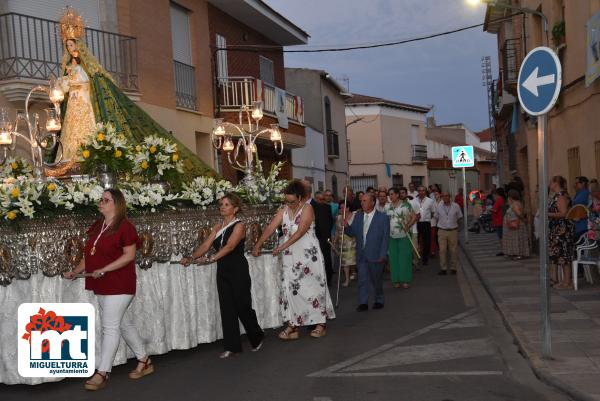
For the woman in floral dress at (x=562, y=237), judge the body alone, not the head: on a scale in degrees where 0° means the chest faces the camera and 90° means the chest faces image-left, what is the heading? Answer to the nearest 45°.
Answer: approximately 90°

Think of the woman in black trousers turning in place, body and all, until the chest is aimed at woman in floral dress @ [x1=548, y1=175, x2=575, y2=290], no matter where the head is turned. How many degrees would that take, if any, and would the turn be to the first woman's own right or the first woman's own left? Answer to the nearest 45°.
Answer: approximately 180°

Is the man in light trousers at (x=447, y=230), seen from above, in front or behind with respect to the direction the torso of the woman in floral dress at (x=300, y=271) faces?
behind

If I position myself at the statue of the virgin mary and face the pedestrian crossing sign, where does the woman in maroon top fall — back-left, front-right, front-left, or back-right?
back-right

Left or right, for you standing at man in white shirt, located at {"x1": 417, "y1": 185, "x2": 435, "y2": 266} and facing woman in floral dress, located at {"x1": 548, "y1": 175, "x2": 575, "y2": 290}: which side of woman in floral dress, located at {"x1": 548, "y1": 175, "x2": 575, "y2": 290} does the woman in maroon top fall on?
right

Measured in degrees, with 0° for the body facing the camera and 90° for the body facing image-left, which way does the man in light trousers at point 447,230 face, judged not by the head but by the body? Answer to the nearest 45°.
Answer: approximately 0°
